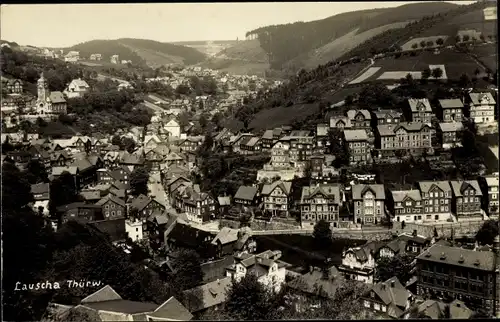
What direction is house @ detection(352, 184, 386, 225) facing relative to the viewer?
toward the camera

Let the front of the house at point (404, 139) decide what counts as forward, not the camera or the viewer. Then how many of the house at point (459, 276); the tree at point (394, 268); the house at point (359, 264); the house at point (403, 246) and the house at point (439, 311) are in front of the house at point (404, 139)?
5

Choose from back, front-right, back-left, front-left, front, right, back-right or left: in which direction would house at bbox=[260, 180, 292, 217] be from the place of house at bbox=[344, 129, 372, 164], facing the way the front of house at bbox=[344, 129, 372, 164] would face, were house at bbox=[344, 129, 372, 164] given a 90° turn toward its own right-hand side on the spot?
front-left

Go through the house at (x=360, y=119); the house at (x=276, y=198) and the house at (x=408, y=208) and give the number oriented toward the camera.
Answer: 3

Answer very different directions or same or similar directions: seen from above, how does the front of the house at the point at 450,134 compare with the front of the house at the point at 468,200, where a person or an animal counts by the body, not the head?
same or similar directions

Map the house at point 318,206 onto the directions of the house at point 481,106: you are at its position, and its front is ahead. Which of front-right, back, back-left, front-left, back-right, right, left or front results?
front-right

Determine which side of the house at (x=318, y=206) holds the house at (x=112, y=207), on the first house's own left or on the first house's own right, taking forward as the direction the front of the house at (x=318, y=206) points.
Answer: on the first house's own right

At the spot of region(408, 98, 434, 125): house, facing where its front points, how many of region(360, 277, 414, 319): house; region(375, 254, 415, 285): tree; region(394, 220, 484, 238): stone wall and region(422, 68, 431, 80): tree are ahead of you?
3

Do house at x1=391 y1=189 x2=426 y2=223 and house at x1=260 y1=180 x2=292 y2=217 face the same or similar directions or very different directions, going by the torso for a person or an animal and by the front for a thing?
same or similar directions

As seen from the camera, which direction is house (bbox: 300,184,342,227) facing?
toward the camera

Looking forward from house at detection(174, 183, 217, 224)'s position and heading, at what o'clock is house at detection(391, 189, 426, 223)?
house at detection(391, 189, 426, 223) is roughly at 8 o'clock from house at detection(174, 183, 217, 224).

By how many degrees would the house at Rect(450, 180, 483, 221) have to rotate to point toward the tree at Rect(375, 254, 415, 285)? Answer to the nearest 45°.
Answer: approximately 45° to its right

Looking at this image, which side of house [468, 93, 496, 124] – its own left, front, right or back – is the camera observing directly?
front

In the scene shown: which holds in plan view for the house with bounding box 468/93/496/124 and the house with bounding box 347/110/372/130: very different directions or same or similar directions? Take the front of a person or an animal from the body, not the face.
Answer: same or similar directions

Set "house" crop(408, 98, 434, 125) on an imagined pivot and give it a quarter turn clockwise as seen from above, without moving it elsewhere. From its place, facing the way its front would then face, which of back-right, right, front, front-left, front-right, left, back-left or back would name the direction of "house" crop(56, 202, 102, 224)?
front-left

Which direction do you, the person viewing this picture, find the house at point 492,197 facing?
facing the viewer

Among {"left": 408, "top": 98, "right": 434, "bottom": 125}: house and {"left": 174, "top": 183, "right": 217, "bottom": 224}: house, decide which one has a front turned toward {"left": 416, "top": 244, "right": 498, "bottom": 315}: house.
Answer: {"left": 408, "top": 98, "right": 434, "bottom": 125}: house

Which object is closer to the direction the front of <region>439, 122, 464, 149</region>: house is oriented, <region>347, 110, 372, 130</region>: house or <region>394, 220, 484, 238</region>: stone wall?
the stone wall

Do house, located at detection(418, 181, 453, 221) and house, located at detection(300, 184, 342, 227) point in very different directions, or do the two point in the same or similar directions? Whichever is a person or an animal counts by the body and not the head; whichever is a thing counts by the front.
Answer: same or similar directions

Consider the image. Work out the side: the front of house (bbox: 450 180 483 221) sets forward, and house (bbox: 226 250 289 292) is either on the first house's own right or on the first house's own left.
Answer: on the first house's own right

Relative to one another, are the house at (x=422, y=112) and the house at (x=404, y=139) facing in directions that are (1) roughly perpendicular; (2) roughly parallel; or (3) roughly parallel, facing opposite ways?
roughly parallel
